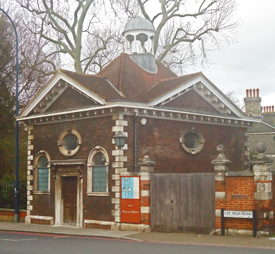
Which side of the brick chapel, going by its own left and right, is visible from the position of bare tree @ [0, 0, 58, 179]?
right

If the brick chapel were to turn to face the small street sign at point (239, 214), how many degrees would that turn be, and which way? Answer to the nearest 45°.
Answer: approximately 90° to its left

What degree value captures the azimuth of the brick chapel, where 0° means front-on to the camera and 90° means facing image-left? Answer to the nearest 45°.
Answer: approximately 45°

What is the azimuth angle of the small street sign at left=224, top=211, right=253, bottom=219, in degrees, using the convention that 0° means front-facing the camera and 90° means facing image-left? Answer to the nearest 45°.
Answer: approximately 0°

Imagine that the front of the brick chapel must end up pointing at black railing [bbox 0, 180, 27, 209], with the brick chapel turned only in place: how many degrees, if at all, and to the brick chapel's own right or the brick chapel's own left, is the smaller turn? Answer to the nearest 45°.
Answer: approximately 90° to the brick chapel's own right

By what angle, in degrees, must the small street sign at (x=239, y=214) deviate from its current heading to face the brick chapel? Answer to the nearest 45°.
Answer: approximately 135° to its right
